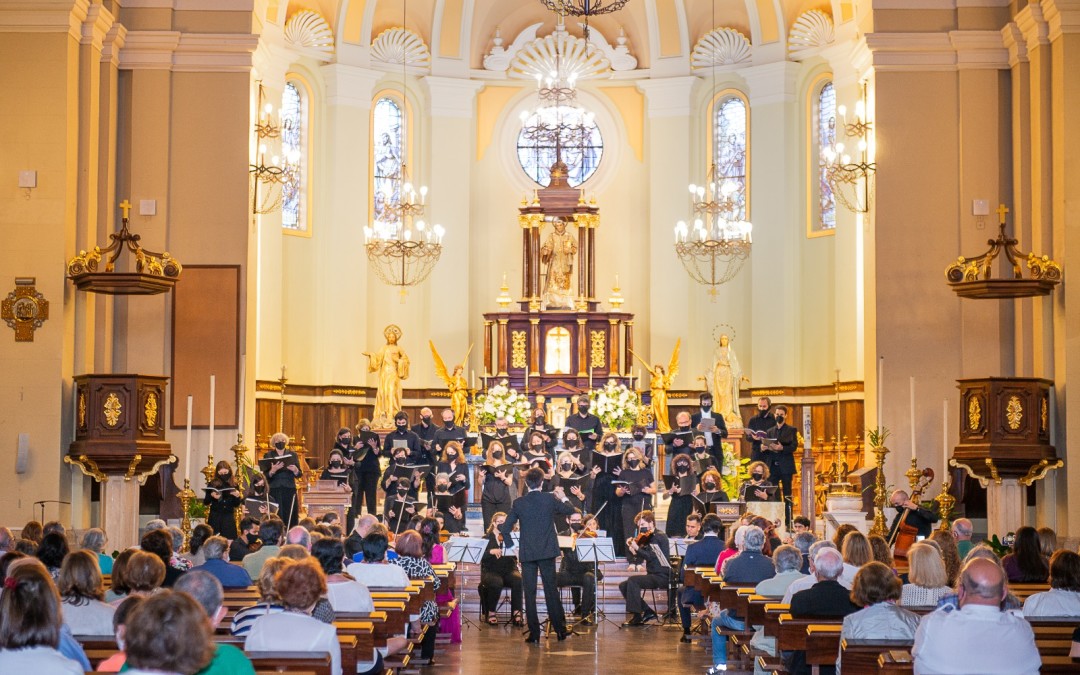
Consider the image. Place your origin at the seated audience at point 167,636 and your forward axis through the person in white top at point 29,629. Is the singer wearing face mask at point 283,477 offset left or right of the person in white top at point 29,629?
right

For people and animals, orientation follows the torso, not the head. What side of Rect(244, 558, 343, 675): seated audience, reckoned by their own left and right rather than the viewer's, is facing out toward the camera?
back

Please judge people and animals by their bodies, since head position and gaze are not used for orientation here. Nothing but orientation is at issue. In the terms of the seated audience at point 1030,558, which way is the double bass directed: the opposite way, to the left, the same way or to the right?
to the left

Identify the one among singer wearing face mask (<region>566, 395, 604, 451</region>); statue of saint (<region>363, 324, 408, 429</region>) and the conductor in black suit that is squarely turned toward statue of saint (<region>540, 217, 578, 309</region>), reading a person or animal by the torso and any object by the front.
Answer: the conductor in black suit

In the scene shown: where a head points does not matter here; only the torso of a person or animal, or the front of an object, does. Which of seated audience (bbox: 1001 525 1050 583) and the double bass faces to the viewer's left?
the double bass

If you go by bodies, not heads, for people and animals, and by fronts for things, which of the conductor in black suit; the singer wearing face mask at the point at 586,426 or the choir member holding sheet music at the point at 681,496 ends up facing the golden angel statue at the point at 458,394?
the conductor in black suit

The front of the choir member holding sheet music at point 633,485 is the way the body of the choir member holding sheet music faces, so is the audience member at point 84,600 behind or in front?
in front

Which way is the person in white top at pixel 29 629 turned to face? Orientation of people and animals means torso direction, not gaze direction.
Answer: away from the camera

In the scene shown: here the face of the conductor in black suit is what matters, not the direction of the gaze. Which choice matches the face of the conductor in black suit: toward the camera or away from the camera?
away from the camera

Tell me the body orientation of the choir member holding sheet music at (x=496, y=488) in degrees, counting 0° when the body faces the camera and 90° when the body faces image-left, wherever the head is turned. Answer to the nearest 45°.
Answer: approximately 0°

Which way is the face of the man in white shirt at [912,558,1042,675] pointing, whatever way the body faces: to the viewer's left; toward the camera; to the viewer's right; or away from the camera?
away from the camera

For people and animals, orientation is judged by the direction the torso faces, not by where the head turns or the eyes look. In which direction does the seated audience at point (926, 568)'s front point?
away from the camera

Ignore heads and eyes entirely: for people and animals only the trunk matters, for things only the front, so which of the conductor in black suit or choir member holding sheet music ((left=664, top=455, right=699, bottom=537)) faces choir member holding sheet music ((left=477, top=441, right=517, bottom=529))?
the conductor in black suit

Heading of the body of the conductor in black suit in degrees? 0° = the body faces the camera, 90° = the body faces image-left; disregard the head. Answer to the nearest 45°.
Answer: approximately 180°

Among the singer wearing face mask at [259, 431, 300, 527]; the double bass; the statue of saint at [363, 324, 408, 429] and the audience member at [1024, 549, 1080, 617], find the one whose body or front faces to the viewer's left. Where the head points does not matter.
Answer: the double bass

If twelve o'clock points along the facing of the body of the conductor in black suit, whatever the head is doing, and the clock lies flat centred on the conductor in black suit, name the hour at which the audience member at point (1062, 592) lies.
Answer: The audience member is roughly at 5 o'clock from the conductor in black suit.

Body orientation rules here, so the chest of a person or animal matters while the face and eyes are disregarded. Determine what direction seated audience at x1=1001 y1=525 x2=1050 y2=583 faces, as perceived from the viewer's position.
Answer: facing away from the viewer

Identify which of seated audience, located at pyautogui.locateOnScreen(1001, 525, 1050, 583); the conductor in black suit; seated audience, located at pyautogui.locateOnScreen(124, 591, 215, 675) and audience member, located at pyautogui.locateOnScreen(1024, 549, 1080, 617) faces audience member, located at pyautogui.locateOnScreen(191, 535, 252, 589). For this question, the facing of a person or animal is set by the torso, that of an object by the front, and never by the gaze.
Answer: seated audience, located at pyautogui.locateOnScreen(124, 591, 215, 675)

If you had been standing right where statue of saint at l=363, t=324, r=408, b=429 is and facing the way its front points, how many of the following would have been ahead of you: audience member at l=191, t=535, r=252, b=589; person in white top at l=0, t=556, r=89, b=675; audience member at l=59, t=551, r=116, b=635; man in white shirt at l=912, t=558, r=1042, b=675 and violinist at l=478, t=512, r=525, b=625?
5
